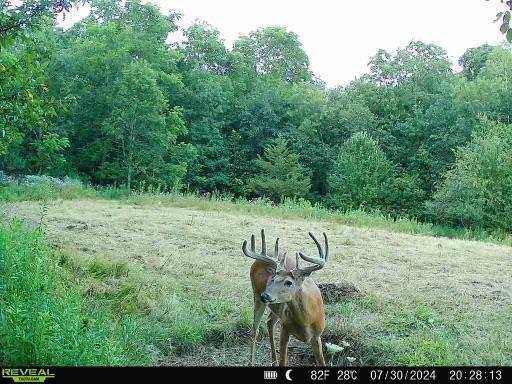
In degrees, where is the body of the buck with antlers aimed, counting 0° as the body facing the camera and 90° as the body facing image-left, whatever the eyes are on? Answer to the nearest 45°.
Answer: approximately 315°

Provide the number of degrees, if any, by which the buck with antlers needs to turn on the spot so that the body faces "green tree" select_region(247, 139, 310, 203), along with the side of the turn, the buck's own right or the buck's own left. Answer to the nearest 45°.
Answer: approximately 135° to the buck's own left

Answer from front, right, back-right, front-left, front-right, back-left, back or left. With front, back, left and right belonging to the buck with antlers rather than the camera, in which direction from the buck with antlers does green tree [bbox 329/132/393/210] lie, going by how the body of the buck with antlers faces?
back-left

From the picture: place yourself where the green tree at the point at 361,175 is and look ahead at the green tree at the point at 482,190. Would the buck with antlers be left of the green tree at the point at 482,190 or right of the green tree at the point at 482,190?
right

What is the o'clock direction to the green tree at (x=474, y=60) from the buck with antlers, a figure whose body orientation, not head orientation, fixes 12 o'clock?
The green tree is roughly at 8 o'clock from the buck with antlers.

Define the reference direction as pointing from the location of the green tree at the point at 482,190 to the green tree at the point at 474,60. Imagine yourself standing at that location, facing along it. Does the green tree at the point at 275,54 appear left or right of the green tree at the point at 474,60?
left

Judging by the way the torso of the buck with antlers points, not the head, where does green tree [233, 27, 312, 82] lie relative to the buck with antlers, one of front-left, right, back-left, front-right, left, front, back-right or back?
back-left

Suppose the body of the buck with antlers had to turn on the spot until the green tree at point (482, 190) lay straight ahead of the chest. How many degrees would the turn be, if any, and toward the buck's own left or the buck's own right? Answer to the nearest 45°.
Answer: approximately 135° to the buck's own left
